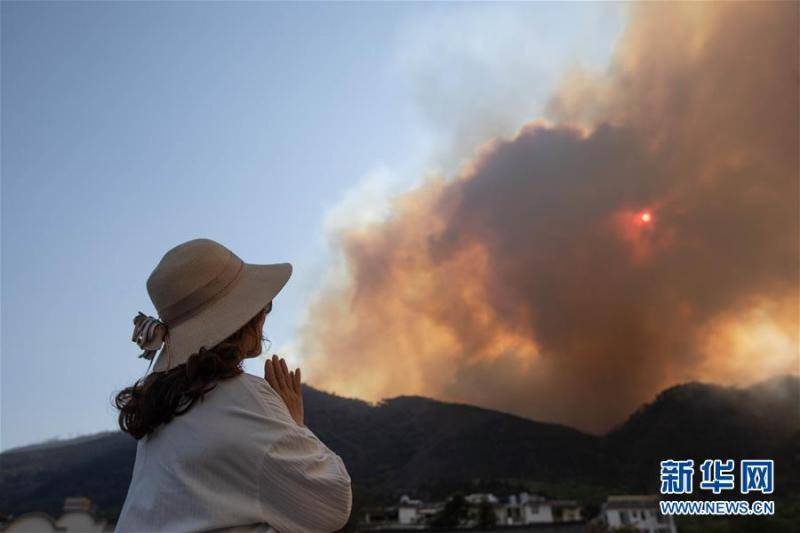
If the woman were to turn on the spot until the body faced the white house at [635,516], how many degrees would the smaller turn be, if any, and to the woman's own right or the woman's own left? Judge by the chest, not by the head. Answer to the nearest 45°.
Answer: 0° — they already face it

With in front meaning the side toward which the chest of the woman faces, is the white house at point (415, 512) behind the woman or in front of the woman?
in front

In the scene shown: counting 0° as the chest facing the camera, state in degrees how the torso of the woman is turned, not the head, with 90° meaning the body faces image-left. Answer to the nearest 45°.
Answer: approximately 225°

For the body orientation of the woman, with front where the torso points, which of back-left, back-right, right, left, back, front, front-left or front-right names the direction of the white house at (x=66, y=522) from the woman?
front-left

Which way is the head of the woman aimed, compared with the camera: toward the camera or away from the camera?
away from the camera

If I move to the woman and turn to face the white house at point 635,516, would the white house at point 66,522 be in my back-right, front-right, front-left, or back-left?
front-left
